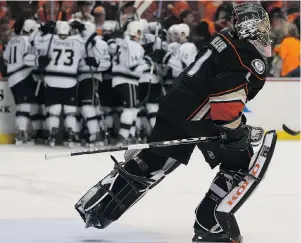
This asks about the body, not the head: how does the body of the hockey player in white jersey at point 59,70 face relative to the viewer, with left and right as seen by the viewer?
facing away from the viewer

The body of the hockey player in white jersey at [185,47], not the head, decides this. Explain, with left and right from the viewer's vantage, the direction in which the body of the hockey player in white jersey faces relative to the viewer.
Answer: facing to the left of the viewer

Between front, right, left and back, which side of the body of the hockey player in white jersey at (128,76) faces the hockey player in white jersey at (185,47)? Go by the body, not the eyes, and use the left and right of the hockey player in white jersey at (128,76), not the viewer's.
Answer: front

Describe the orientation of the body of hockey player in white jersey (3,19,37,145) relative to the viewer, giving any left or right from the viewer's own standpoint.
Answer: facing away from the viewer and to the right of the viewer

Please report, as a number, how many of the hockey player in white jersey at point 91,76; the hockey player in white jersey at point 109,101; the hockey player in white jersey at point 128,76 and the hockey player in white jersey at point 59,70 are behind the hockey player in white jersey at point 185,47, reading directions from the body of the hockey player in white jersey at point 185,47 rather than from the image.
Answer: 0

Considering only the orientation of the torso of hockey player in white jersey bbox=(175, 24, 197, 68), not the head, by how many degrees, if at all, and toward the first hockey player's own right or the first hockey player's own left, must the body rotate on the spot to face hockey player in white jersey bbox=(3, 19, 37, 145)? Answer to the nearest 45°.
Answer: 0° — they already face them

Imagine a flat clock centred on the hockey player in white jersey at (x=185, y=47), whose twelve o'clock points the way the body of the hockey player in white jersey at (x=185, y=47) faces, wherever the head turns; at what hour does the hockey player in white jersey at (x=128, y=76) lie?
the hockey player in white jersey at (x=128, y=76) is roughly at 11 o'clock from the hockey player in white jersey at (x=185, y=47).

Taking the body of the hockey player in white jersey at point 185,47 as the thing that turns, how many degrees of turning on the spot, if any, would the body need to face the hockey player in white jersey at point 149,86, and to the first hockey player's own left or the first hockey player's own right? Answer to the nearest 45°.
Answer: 0° — they already face them

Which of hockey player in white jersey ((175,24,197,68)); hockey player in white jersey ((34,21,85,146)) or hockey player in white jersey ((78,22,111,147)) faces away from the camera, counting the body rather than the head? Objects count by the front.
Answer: hockey player in white jersey ((34,21,85,146))

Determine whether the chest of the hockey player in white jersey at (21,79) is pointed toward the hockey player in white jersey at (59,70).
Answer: no
